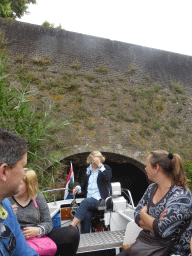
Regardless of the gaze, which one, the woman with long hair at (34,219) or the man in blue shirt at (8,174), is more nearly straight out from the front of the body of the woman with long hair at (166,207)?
the man in blue shirt

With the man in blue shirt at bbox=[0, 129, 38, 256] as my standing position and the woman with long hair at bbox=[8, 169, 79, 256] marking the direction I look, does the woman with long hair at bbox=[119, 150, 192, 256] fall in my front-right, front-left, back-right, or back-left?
front-right

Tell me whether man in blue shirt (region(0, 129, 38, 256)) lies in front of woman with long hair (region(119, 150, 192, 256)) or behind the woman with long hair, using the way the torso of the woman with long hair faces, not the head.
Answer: in front

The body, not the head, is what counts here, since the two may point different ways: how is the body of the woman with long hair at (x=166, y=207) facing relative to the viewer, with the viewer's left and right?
facing the viewer and to the left of the viewer

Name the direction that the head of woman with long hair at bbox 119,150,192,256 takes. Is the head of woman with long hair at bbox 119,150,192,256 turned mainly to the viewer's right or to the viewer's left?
to the viewer's left
